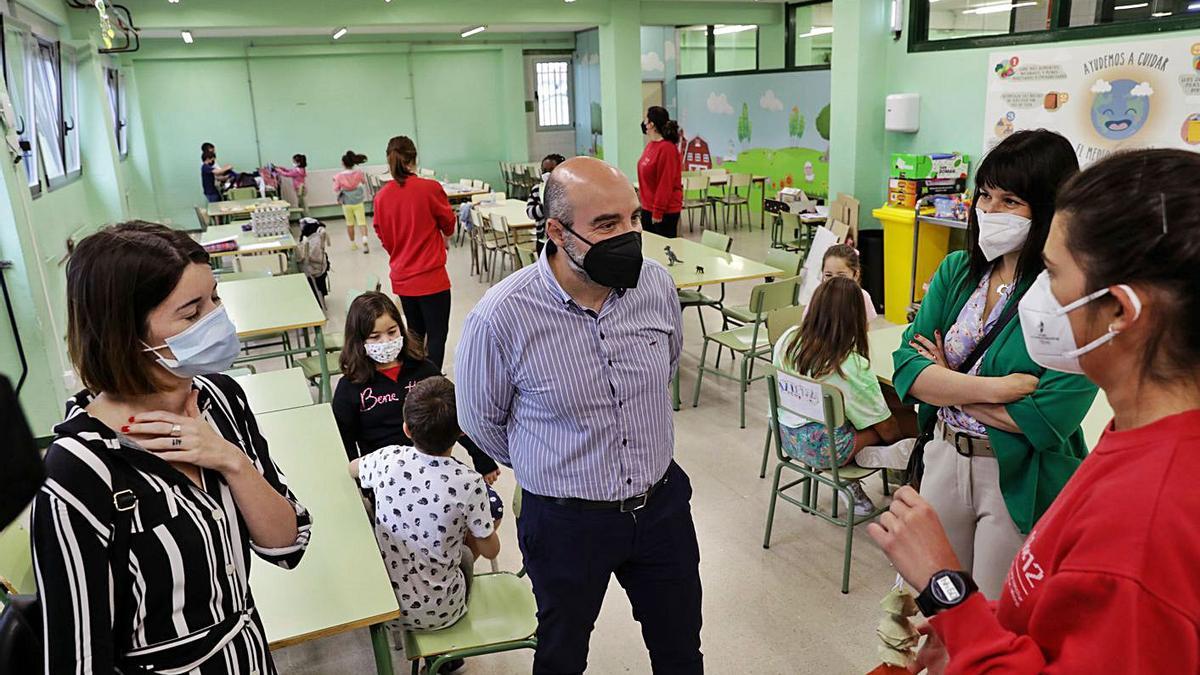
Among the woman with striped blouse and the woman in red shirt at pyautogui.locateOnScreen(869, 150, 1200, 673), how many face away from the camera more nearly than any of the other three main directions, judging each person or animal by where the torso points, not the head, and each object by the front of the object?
0

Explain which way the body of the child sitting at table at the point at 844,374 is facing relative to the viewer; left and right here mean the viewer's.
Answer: facing away from the viewer and to the right of the viewer

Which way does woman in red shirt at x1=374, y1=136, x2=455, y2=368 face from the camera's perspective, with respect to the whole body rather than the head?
away from the camera

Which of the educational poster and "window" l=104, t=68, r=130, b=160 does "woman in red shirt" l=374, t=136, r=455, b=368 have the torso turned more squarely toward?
the window

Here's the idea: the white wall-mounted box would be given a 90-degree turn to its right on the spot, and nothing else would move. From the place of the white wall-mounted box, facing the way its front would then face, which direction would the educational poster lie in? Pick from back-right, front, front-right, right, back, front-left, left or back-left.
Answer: back

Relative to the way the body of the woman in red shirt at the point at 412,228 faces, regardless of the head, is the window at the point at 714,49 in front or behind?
in front

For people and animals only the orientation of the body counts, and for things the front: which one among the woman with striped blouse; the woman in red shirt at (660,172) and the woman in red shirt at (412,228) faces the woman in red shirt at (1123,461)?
the woman with striped blouse

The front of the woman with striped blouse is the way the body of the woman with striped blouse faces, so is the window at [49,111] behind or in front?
behind

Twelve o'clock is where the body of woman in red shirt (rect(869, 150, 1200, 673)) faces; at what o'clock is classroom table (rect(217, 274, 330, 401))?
The classroom table is roughly at 1 o'clock from the woman in red shirt.

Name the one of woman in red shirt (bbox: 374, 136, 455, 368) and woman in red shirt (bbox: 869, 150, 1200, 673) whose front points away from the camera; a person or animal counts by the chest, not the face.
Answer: woman in red shirt (bbox: 374, 136, 455, 368)

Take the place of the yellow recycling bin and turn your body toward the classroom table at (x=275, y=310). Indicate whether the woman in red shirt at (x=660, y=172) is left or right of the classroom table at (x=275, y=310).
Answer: right

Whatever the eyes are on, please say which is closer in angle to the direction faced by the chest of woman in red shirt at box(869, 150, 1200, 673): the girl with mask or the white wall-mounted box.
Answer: the girl with mask

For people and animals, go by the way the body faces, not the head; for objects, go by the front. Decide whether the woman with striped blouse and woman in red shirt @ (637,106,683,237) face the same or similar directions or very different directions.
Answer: very different directions

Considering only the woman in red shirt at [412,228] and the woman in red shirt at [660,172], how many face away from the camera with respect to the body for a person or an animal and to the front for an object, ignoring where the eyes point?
1

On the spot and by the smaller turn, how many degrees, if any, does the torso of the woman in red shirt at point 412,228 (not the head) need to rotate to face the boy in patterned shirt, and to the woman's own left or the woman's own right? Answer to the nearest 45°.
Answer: approximately 180°

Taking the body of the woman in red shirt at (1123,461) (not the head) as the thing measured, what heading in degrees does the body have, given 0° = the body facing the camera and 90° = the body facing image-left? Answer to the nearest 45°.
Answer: approximately 90°

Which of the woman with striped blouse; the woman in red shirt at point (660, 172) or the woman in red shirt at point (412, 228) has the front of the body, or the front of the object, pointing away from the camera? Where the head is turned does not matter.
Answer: the woman in red shirt at point (412, 228)
